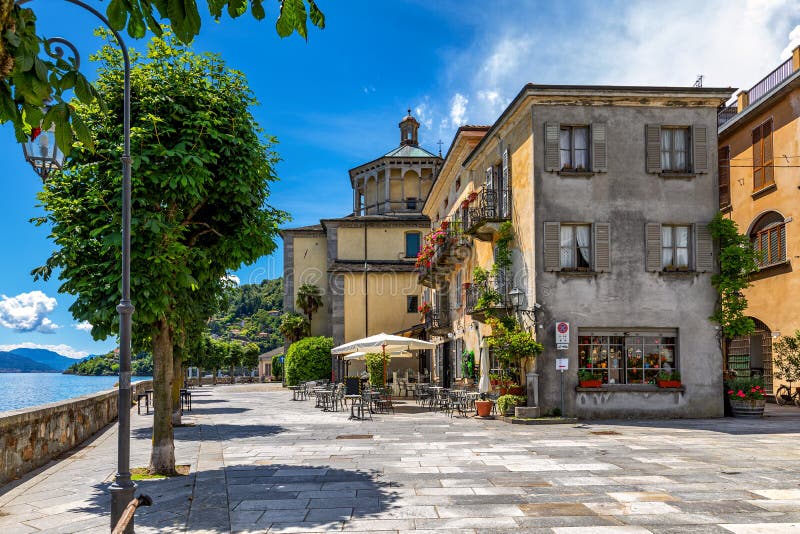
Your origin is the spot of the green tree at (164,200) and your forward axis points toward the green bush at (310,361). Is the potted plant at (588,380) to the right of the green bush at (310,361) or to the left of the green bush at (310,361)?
right

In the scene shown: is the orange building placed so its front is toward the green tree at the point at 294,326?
no

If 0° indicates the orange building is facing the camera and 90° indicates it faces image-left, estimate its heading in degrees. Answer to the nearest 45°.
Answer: approximately 45°

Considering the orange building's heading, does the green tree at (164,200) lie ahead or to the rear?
ahead

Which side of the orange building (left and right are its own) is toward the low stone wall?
front

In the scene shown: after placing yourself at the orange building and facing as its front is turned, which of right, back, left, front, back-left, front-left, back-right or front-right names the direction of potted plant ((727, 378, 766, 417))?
front-left

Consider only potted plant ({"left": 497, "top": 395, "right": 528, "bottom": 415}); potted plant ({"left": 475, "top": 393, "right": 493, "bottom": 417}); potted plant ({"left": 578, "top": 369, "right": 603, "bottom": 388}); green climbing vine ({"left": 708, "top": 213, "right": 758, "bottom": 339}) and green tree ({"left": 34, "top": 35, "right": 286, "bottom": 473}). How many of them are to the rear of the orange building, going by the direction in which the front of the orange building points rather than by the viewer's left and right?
0

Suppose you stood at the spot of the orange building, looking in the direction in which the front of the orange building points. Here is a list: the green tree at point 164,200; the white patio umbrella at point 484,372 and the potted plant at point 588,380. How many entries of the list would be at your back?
0
